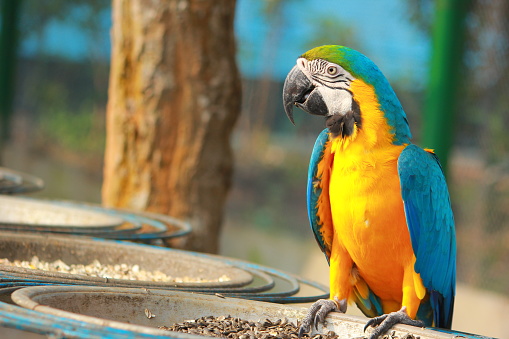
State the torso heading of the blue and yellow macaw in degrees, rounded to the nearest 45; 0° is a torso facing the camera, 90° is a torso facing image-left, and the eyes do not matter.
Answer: approximately 45°

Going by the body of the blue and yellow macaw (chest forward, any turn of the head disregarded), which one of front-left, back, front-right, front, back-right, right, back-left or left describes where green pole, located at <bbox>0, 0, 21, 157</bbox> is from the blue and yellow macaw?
right

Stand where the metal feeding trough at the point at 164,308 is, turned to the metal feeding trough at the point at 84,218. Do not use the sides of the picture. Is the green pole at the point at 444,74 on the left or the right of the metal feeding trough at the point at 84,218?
right

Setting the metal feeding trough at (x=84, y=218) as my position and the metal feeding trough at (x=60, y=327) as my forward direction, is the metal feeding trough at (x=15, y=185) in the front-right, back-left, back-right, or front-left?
back-right

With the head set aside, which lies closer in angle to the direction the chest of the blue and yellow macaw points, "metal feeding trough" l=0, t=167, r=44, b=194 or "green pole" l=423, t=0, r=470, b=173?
the metal feeding trough

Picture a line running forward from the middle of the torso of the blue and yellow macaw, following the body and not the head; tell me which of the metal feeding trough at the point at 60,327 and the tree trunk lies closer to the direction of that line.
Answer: the metal feeding trough

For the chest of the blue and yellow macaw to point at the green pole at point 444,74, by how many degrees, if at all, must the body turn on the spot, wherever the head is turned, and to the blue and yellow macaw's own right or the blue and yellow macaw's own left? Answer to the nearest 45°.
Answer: approximately 135° to the blue and yellow macaw's own right

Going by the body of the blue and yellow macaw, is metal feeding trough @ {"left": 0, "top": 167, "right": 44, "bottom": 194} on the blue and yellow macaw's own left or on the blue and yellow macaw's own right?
on the blue and yellow macaw's own right

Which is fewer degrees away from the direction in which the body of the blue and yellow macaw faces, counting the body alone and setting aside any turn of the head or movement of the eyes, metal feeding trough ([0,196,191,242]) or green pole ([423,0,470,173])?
the metal feeding trough

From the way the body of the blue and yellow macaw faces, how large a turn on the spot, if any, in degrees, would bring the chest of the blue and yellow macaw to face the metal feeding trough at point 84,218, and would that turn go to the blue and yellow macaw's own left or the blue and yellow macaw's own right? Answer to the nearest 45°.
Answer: approximately 90° to the blue and yellow macaw's own right
